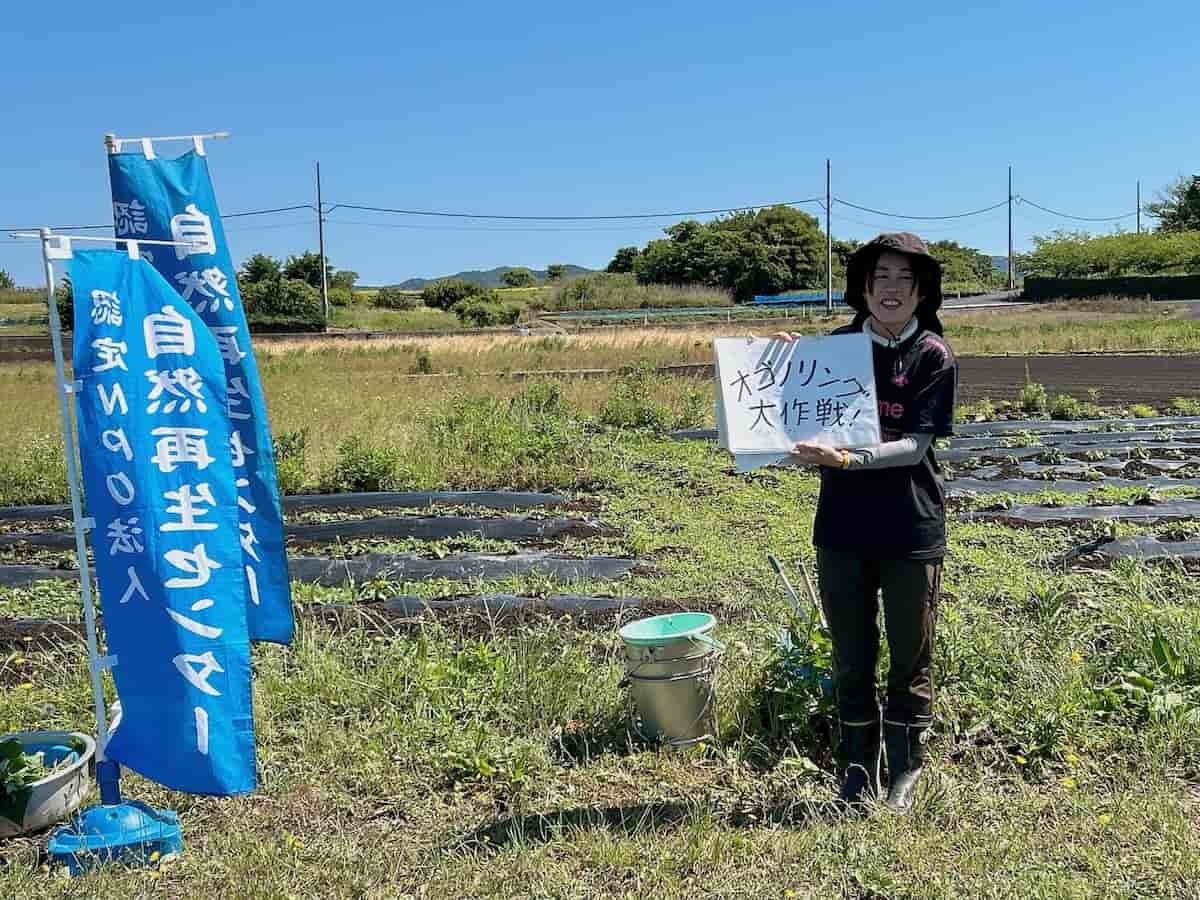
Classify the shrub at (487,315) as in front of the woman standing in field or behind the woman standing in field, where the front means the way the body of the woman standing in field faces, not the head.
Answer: behind

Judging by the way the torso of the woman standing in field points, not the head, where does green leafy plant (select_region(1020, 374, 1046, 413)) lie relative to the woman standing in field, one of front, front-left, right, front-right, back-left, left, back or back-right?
back

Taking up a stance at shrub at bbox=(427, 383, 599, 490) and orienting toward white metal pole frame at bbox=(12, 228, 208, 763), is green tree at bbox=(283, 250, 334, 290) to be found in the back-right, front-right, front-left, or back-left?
back-right

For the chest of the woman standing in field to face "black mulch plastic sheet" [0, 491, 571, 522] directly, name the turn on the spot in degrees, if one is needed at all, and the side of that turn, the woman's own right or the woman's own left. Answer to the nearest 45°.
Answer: approximately 135° to the woman's own right

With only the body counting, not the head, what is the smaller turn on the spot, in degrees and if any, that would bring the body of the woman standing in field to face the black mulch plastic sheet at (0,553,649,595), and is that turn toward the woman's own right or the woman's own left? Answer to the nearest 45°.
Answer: approximately 135° to the woman's own right

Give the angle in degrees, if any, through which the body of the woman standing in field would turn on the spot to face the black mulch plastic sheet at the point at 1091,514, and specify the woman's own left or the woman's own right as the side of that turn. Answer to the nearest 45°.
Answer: approximately 180°

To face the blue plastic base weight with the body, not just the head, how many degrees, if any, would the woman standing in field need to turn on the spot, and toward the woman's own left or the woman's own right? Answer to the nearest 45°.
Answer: approximately 90° to the woman's own right

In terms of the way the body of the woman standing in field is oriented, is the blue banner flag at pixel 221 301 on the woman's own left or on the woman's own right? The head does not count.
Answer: on the woman's own right

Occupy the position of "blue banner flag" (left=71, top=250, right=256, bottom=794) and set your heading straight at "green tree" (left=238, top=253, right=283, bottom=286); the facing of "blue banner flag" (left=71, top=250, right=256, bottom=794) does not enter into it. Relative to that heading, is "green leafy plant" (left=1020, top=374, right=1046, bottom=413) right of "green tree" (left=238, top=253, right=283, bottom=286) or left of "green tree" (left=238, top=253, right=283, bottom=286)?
right

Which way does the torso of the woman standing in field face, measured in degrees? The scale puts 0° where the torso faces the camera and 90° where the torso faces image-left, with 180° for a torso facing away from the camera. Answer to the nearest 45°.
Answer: approximately 0°

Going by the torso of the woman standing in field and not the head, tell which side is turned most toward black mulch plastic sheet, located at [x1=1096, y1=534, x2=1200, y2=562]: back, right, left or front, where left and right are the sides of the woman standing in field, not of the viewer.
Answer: back
